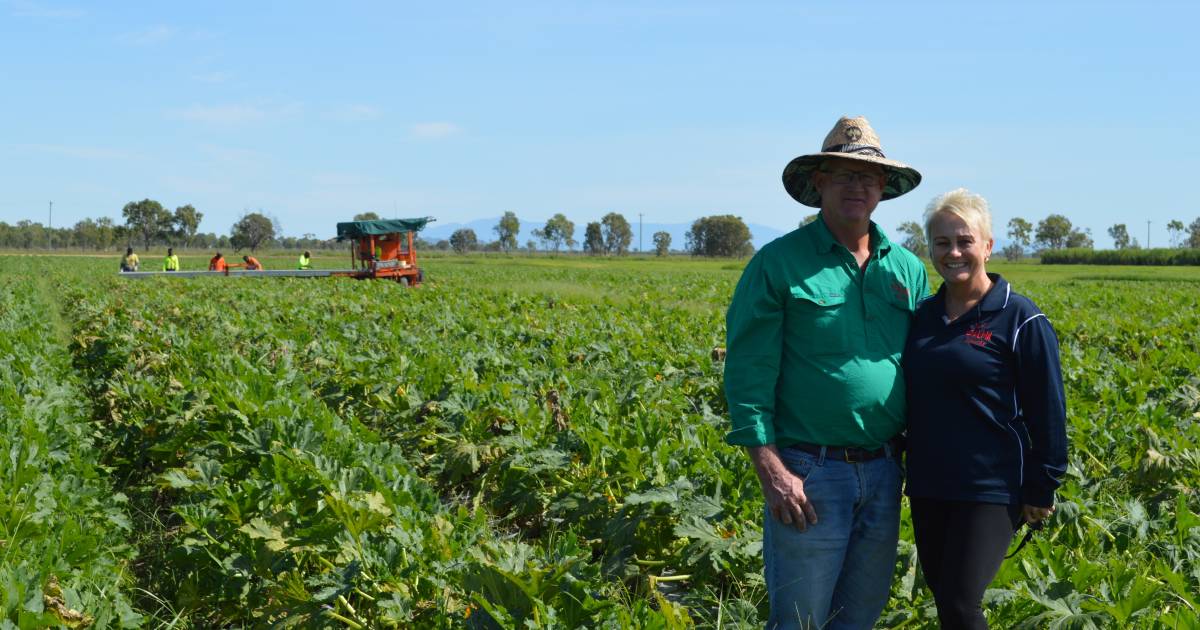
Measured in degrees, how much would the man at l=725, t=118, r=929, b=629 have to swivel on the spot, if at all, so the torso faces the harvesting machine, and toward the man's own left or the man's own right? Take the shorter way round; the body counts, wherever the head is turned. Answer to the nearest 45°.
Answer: approximately 180°

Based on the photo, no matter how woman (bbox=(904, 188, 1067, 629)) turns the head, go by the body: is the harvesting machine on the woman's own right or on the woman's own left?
on the woman's own right

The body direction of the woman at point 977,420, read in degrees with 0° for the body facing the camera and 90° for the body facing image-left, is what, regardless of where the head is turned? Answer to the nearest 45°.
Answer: approximately 45°

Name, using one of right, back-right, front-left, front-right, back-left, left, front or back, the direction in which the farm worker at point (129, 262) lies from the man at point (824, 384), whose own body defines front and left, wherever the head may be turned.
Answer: back

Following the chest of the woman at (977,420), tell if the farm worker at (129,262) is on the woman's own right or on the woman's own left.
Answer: on the woman's own right

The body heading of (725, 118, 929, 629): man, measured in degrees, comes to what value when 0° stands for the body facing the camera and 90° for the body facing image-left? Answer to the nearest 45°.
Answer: approximately 315°
